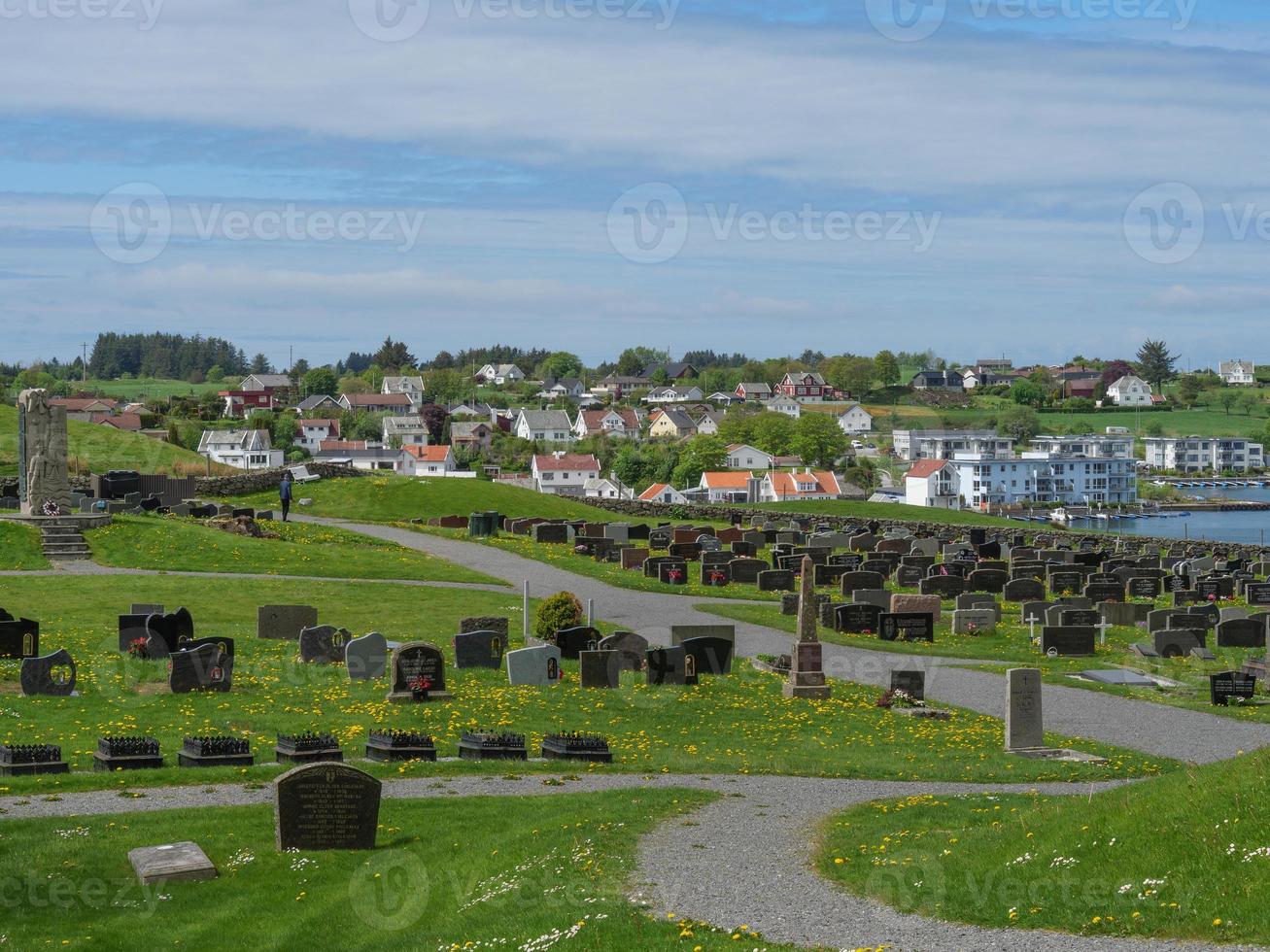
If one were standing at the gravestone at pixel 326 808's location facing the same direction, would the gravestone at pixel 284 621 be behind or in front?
behind

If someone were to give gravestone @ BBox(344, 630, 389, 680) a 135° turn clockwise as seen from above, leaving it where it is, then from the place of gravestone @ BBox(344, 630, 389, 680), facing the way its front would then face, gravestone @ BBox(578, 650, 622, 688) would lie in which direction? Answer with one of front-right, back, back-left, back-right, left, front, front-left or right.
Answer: back-right

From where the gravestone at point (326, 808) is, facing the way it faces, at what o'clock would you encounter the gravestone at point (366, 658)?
the gravestone at point (366, 658) is roughly at 6 o'clock from the gravestone at point (326, 808).

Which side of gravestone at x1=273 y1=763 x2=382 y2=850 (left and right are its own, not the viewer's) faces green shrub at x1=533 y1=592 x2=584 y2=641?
back

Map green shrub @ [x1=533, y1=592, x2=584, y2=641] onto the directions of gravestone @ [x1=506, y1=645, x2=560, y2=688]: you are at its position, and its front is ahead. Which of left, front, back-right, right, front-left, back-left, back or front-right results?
back

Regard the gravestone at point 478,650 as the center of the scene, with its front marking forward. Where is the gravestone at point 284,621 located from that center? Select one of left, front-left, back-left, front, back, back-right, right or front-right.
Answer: back-right

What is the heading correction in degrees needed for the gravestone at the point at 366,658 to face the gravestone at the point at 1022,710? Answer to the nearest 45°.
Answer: approximately 45° to its left

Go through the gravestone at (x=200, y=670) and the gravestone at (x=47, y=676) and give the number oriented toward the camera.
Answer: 2

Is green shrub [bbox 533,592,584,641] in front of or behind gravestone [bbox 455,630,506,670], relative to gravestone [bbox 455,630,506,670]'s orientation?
behind
